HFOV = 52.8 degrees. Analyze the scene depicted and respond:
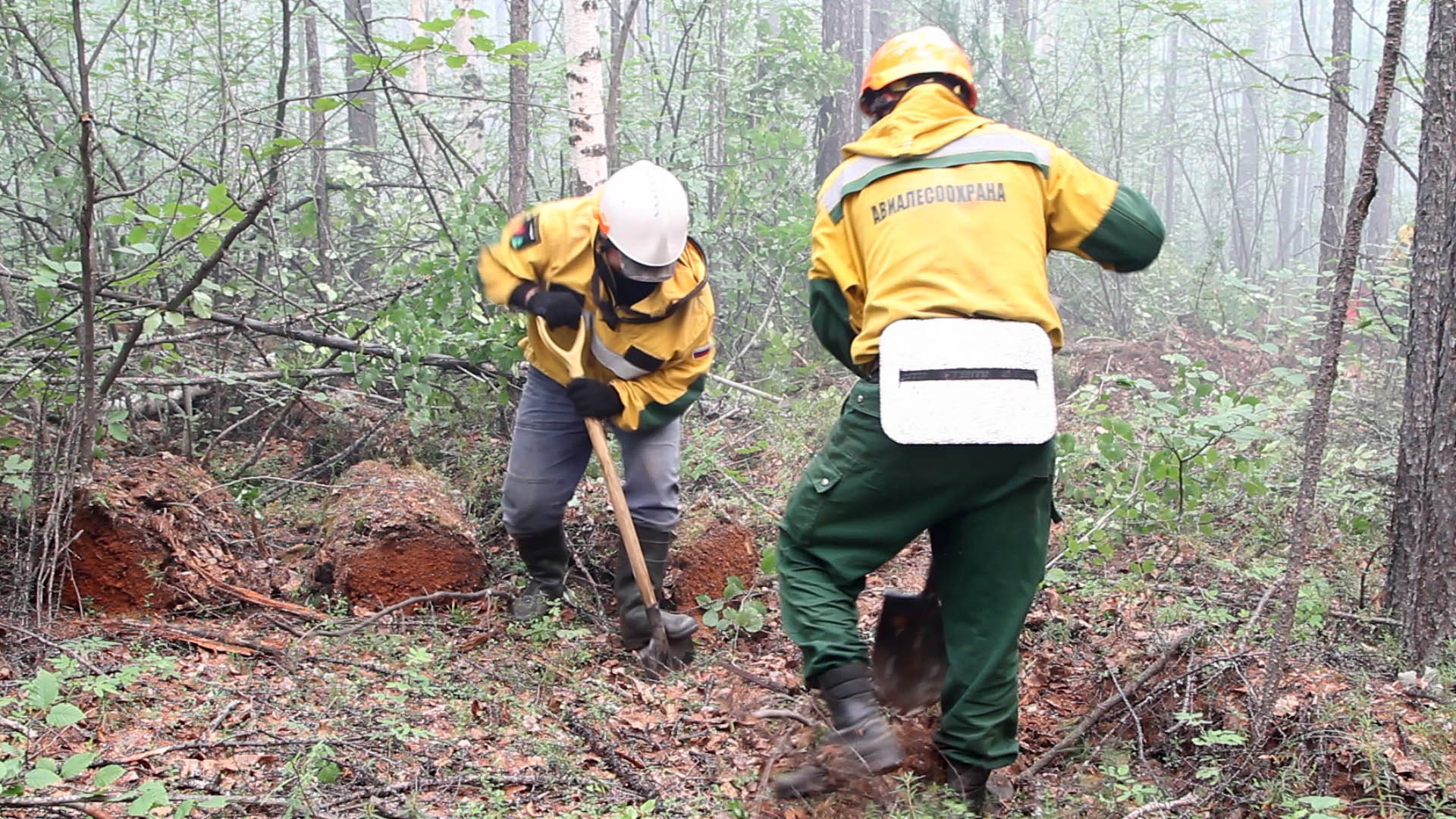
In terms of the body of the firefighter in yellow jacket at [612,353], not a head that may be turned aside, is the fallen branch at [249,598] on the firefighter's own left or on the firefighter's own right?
on the firefighter's own right

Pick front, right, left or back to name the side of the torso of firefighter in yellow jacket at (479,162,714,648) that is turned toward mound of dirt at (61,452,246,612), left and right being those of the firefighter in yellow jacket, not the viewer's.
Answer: right

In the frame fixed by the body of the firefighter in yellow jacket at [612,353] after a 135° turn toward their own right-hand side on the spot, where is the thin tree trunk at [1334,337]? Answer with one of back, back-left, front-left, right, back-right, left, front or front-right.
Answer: back

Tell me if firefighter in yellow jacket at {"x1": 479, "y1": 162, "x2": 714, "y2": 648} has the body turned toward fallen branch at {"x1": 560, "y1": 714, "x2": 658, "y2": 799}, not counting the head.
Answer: yes

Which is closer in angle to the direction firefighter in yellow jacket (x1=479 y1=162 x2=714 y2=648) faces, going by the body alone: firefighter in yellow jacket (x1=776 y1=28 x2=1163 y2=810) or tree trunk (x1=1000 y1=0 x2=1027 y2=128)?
the firefighter in yellow jacket

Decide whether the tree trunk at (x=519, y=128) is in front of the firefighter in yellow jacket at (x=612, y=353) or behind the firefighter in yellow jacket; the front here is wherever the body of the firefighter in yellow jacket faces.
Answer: behind

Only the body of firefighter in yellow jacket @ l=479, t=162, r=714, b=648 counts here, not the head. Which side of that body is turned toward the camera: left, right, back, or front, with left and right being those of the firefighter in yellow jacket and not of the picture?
front

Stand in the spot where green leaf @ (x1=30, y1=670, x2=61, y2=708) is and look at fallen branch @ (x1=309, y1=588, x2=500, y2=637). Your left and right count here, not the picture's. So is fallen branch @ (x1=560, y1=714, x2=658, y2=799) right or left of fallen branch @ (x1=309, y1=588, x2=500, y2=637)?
right

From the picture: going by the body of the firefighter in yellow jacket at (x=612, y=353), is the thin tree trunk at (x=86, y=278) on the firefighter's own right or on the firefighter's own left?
on the firefighter's own right

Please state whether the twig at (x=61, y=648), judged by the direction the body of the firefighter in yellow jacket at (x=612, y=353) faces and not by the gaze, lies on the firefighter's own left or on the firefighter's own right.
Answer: on the firefighter's own right

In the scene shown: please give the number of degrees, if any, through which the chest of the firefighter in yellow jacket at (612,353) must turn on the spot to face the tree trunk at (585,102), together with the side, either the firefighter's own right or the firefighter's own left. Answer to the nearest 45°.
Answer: approximately 180°

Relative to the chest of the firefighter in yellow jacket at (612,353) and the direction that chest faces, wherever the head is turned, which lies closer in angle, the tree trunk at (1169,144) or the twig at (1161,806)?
the twig

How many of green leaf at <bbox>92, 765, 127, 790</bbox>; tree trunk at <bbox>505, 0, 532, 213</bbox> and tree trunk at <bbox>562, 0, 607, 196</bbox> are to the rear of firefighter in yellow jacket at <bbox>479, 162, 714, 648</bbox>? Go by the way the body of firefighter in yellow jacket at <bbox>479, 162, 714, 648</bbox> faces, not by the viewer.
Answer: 2

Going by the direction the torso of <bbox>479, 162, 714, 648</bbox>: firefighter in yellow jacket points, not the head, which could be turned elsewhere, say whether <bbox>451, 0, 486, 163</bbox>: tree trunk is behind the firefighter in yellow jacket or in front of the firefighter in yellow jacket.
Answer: behind

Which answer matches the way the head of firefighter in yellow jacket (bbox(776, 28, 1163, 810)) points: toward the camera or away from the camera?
away from the camera
